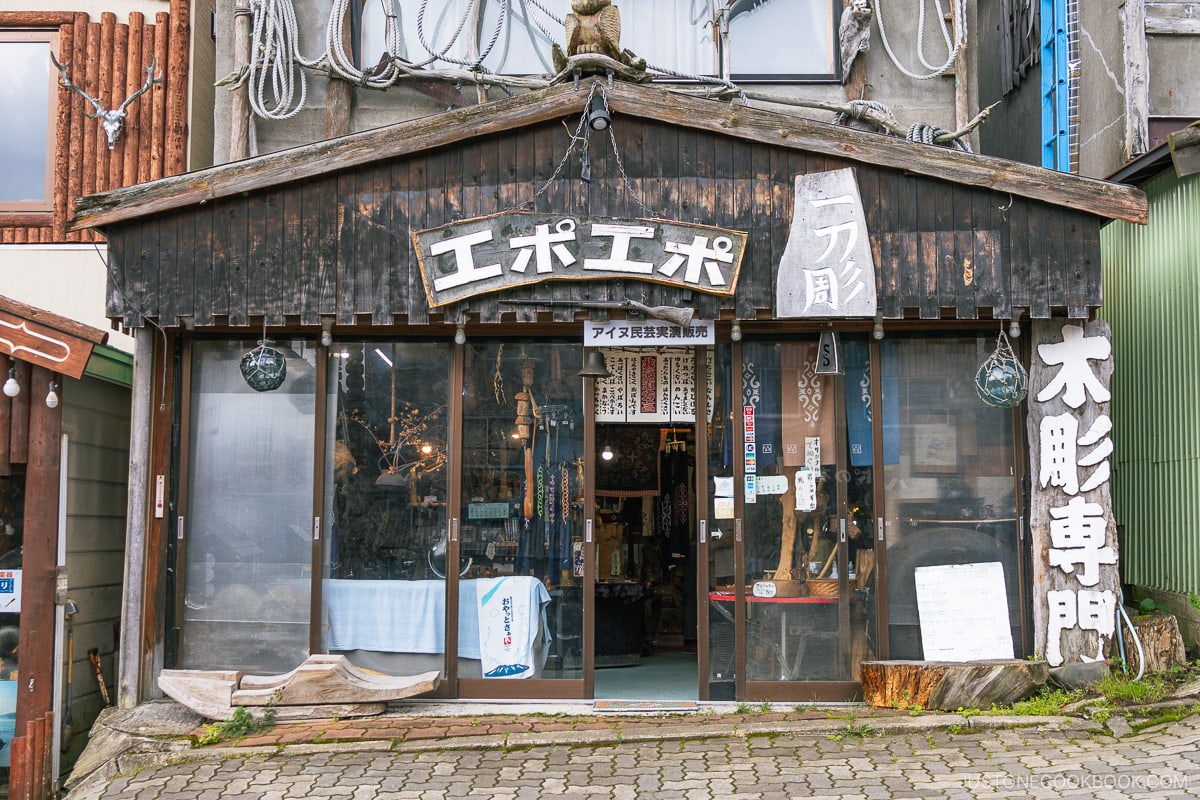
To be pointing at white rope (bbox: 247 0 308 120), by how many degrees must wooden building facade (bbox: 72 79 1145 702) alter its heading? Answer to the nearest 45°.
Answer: approximately 135° to its right

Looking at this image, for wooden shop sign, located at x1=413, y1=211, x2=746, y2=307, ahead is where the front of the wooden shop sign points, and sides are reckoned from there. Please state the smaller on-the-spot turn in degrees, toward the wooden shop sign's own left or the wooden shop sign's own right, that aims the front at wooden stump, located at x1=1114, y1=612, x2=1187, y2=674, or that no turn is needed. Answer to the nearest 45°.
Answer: approximately 90° to the wooden shop sign's own left

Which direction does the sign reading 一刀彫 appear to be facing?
toward the camera

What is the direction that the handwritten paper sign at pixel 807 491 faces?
toward the camera

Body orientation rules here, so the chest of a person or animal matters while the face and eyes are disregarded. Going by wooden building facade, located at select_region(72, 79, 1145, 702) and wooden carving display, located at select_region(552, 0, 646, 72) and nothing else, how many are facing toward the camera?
2

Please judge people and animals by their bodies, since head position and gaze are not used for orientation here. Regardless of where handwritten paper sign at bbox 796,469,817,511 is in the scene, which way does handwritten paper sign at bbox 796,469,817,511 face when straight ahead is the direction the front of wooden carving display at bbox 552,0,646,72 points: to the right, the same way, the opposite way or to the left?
the same way

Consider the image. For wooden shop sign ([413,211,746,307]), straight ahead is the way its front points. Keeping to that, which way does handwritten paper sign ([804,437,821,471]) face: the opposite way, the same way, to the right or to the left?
the same way

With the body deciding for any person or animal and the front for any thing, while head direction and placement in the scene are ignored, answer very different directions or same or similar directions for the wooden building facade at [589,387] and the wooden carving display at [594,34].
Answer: same or similar directions

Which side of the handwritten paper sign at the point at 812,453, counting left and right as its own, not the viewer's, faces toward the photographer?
front

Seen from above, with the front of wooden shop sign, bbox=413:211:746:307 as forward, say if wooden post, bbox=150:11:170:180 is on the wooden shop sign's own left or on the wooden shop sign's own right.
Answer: on the wooden shop sign's own right

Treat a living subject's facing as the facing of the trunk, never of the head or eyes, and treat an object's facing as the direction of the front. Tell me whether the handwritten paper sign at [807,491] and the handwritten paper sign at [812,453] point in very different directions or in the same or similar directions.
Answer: same or similar directions

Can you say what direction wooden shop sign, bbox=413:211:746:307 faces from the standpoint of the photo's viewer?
facing the viewer

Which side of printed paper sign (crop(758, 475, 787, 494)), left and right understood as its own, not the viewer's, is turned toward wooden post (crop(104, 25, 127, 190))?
right

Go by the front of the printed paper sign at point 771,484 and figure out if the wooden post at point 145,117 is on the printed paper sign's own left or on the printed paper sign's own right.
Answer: on the printed paper sign's own right

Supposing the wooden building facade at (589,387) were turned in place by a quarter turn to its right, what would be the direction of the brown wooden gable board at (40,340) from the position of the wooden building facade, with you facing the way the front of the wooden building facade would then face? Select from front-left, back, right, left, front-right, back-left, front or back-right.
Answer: front
